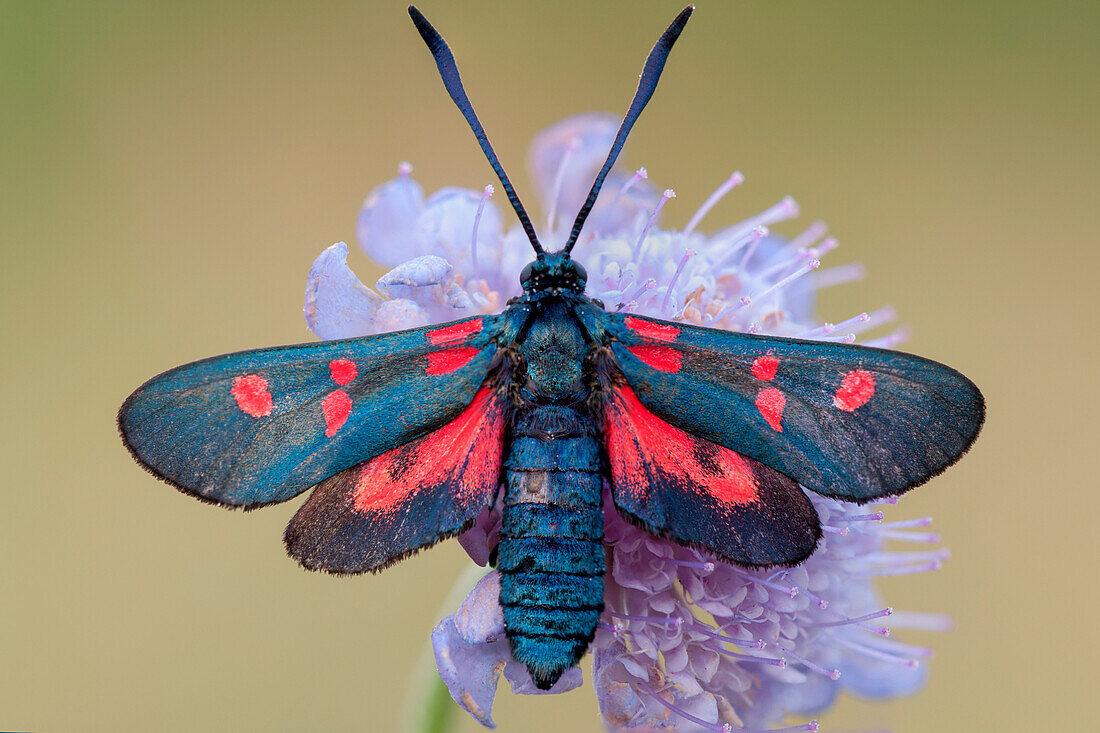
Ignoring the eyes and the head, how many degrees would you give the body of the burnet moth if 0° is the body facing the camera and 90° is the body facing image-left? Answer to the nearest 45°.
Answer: approximately 180°
